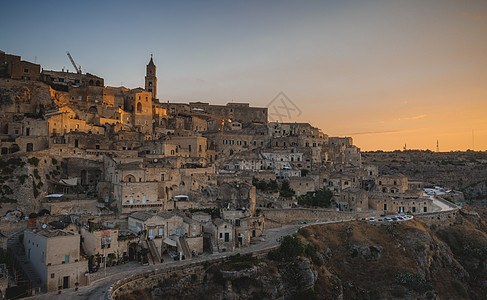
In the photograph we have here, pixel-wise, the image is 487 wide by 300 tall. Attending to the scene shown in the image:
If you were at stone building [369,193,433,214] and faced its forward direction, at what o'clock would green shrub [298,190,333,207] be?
The green shrub is roughly at 2 o'clock from the stone building.

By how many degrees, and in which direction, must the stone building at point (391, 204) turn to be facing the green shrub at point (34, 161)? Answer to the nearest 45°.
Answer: approximately 45° to its right

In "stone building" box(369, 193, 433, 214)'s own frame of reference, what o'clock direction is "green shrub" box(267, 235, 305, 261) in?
The green shrub is roughly at 1 o'clock from the stone building.

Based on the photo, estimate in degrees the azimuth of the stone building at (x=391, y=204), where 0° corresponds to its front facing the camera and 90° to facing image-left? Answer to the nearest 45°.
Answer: approximately 0°

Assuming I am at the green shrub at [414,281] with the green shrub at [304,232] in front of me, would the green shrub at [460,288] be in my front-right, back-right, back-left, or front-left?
back-right

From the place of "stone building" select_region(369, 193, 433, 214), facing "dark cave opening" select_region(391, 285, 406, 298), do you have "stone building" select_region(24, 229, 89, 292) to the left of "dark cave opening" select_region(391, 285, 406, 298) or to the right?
right

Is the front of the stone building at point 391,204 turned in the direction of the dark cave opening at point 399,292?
yes

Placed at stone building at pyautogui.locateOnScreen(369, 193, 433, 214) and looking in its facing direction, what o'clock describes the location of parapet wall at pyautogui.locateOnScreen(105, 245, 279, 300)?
The parapet wall is roughly at 1 o'clock from the stone building.
